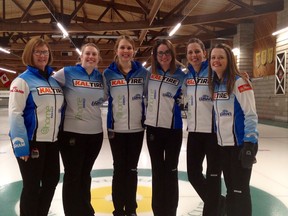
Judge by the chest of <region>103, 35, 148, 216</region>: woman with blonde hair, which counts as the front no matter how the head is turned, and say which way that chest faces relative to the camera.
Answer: toward the camera

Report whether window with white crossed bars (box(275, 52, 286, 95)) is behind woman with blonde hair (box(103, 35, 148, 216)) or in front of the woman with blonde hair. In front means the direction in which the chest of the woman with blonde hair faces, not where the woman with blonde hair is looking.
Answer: behind
